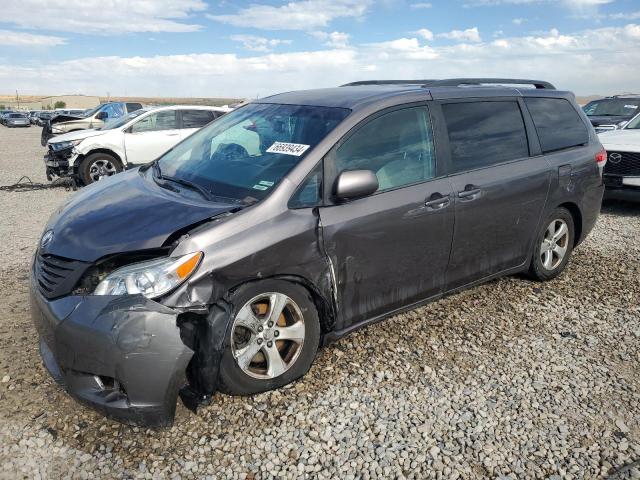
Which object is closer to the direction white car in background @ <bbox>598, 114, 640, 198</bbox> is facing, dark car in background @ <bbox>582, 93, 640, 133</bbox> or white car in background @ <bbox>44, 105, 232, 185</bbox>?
the white car in background

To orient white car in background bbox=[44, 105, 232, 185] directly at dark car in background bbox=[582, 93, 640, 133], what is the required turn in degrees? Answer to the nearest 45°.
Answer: approximately 135° to its left

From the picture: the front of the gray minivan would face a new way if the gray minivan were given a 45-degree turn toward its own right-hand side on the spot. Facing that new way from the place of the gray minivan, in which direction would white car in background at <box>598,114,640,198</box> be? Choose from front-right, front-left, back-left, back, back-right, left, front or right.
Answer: back-right

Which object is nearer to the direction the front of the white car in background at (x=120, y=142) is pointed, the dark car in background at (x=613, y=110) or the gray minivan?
the gray minivan

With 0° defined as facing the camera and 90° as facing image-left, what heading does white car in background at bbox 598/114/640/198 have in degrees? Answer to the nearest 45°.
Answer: approximately 45°

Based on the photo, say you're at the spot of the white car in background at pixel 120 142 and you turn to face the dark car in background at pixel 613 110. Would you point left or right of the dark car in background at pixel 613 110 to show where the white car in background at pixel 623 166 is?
right

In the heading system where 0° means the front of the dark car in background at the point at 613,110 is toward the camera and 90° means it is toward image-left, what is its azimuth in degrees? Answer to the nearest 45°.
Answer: approximately 45°

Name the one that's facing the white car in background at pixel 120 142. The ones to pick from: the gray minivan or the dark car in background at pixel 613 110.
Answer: the dark car in background

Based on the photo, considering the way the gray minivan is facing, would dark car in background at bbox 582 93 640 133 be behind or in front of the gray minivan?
behind

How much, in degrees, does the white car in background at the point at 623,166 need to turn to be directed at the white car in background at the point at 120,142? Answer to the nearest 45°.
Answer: approximately 45° to its right
